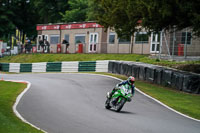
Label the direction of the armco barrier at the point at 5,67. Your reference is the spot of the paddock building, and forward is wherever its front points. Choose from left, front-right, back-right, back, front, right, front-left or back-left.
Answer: right

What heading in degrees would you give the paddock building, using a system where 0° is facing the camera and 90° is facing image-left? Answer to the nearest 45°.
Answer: approximately 0°

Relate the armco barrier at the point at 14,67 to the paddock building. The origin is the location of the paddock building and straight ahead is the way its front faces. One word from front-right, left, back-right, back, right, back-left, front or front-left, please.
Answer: right

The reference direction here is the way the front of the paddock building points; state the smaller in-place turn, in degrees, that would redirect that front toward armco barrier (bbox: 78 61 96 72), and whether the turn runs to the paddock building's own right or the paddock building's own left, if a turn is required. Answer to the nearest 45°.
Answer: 0° — it already faces it

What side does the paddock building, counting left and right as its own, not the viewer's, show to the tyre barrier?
front

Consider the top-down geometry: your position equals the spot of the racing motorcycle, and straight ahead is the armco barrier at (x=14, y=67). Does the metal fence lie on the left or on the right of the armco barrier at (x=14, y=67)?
right

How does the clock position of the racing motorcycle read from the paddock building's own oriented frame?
The racing motorcycle is roughly at 12 o'clock from the paddock building.

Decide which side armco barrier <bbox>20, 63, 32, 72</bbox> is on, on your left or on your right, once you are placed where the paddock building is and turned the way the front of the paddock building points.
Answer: on your right
